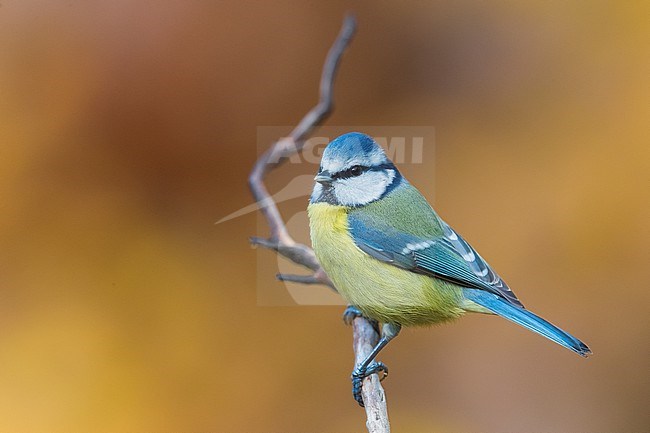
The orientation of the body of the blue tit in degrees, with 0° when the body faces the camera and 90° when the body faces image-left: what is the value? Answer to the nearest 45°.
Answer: approximately 90°
